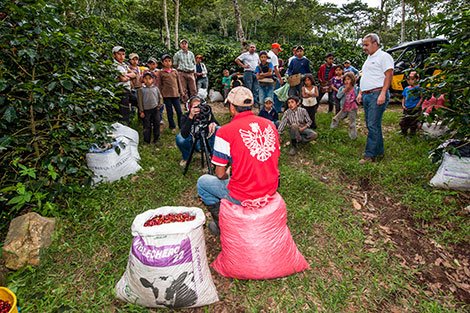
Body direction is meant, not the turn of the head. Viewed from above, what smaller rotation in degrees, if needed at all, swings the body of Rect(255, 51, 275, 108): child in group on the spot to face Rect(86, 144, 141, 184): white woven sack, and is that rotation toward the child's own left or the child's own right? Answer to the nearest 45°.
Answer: approximately 45° to the child's own right

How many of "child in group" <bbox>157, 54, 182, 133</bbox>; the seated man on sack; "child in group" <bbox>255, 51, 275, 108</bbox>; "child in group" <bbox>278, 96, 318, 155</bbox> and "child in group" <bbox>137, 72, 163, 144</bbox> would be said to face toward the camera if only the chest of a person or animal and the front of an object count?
4

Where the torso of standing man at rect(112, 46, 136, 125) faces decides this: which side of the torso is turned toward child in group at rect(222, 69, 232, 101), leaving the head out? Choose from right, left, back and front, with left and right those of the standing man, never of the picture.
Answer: left

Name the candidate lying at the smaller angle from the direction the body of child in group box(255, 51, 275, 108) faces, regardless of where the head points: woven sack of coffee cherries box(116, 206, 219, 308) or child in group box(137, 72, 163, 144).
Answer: the woven sack of coffee cherries

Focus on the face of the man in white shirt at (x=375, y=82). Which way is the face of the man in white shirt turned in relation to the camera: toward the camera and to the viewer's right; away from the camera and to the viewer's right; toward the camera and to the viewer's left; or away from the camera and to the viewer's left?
toward the camera and to the viewer's left

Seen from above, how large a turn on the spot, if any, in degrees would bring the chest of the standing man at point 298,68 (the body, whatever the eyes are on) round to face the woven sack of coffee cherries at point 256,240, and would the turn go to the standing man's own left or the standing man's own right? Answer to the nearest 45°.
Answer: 0° — they already face it
